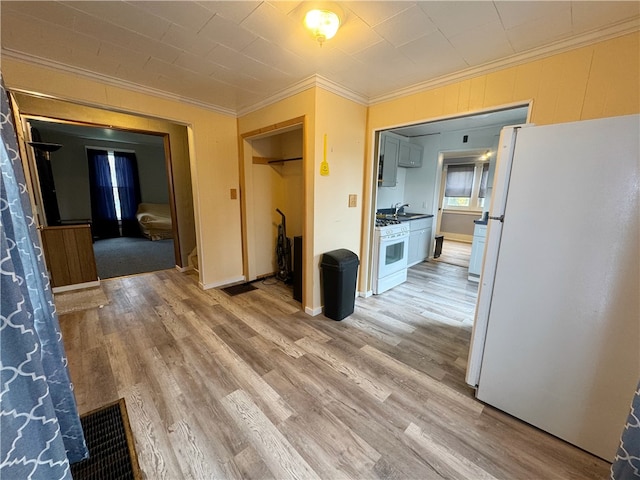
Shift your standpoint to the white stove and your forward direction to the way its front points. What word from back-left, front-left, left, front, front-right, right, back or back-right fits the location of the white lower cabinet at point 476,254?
left

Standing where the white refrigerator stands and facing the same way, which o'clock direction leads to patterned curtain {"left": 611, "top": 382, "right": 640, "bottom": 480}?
The patterned curtain is roughly at 8 o'clock from the white refrigerator.

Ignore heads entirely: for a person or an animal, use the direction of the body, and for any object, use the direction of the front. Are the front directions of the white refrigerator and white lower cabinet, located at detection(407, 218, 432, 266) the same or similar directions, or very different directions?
very different directions

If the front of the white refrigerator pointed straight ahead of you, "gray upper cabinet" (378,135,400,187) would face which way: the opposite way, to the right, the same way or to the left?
the opposite way

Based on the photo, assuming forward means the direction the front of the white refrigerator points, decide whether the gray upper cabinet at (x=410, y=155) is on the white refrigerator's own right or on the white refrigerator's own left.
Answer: on the white refrigerator's own right

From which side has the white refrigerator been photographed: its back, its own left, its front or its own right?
left

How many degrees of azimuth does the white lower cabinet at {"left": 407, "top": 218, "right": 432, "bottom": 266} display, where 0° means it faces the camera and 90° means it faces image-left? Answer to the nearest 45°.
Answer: approximately 315°

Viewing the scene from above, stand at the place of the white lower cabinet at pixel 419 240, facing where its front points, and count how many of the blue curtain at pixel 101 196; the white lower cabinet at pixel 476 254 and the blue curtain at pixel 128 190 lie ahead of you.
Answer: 1

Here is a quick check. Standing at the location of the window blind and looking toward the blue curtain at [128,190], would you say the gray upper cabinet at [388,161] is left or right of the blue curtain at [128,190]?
left

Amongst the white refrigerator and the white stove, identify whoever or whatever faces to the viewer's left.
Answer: the white refrigerator

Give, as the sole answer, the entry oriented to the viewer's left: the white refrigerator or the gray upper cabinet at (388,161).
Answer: the white refrigerator
